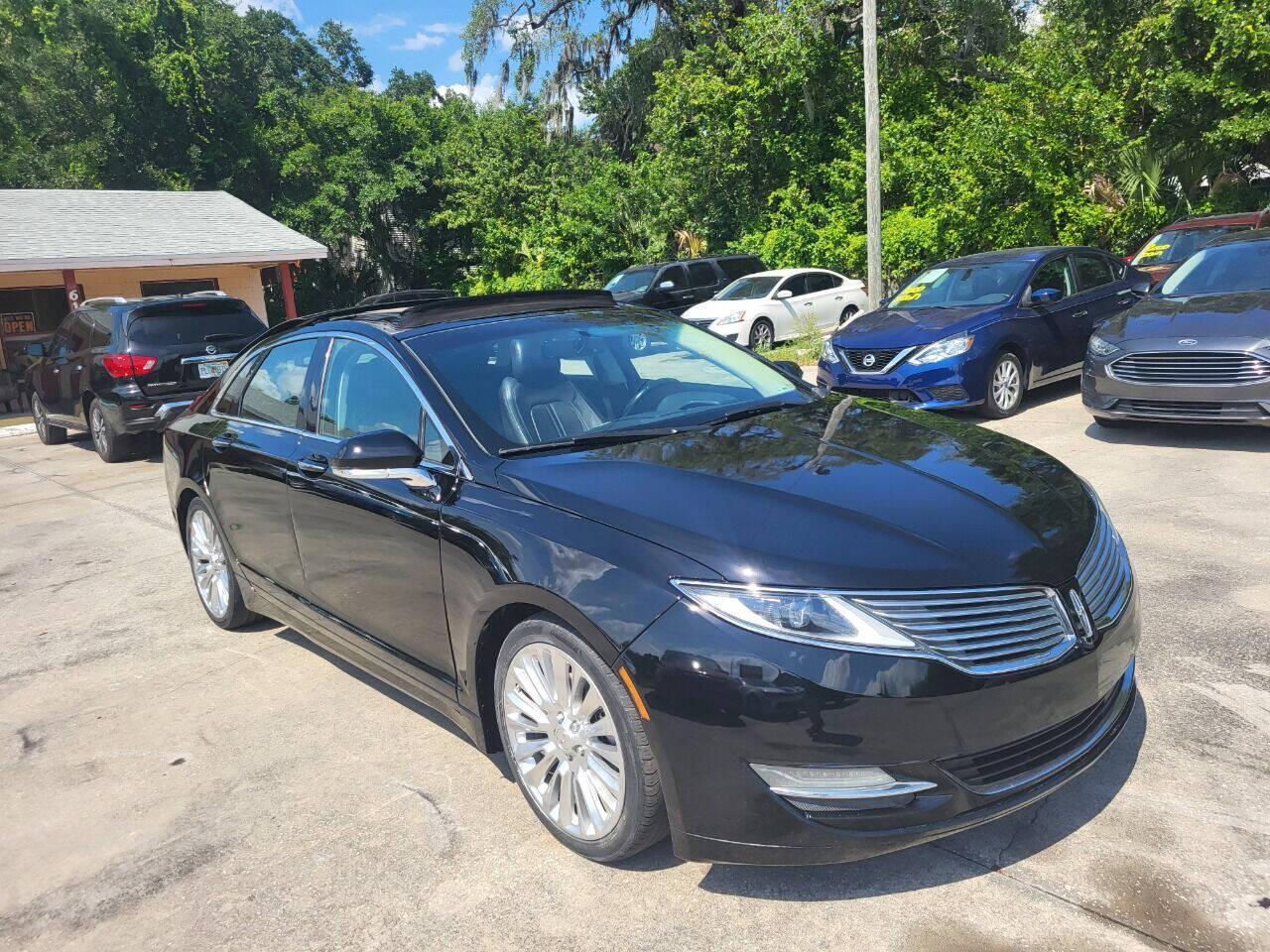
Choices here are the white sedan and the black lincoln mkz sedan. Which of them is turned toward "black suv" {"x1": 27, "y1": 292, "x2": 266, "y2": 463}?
the white sedan

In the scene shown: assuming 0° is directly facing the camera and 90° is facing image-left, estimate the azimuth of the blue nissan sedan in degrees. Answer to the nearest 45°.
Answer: approximately 45°

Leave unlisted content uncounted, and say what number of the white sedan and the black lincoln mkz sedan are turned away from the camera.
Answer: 0

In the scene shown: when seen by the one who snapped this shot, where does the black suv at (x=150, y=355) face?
facing away from the viewer and to the left of the viewer

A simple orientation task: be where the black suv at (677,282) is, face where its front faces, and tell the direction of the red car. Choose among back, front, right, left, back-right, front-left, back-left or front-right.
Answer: left

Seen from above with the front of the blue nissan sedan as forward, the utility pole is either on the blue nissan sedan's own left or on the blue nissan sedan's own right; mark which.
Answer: on the blue nissan sedan's own right

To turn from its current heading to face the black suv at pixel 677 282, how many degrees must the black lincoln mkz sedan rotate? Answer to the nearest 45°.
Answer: approximately 135° to its left

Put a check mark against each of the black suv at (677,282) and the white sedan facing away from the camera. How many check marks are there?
0

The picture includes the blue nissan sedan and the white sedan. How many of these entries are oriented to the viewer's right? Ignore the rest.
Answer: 0

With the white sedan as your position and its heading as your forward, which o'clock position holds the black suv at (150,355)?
The black suv is roughly at 12 o'clock from the white sedan.

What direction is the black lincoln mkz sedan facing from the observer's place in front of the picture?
facing the viewer and to the right of the viewer
